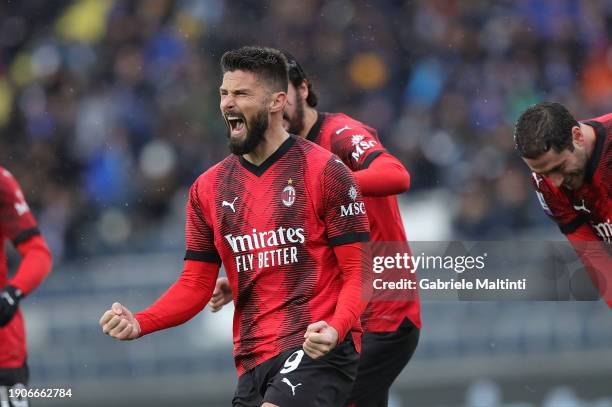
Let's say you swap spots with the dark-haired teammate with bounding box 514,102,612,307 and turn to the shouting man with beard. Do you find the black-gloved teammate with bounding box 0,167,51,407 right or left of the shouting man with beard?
right

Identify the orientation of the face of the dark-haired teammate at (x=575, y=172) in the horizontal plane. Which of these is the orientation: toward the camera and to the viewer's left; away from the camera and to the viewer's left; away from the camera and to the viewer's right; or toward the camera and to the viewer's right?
toward the camera and to the viewer's left

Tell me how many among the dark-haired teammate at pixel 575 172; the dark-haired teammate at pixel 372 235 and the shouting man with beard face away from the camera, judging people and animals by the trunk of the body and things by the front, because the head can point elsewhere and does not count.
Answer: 0

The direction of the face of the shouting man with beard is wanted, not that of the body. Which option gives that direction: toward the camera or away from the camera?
toward the camera

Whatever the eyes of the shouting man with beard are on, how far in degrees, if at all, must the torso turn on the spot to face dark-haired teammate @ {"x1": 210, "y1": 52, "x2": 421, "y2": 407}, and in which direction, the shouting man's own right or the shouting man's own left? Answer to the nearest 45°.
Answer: approximately 180°

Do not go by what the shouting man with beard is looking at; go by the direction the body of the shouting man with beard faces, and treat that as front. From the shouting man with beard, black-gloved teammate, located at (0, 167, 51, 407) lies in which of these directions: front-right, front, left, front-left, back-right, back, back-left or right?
right

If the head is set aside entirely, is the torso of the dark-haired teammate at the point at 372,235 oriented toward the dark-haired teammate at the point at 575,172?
no

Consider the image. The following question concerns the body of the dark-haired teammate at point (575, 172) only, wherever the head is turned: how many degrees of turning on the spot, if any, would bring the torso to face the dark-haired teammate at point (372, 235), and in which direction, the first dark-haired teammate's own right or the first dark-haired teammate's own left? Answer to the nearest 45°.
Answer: approximately 45° to the first dark-haired teammate's own right

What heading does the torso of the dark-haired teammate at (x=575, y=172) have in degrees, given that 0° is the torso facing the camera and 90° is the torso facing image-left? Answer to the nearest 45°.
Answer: approximately 45°

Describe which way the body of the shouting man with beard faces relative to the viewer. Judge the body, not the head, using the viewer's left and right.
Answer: facing the viewer and to the left of the viewer

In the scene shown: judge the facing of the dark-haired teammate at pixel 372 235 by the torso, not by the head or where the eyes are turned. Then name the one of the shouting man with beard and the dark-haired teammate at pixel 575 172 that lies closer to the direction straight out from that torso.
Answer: the shouting man with beard
